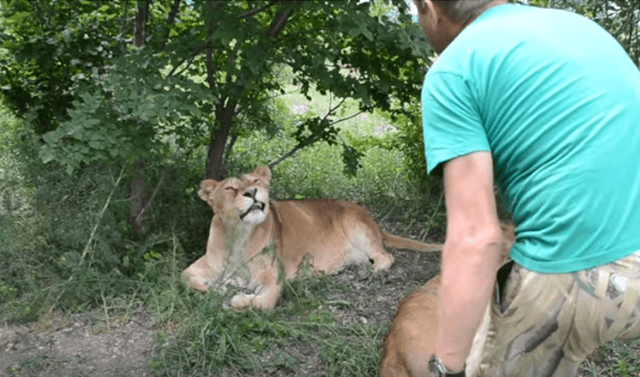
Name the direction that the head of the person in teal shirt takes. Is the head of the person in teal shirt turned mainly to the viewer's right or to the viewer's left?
to the viewer's left

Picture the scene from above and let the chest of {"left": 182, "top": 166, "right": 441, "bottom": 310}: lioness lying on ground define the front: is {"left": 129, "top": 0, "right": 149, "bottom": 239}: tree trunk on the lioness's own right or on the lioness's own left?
on the lioness's own right

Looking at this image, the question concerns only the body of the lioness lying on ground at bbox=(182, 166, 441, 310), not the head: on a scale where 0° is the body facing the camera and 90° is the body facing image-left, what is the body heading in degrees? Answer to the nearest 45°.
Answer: approximately 45°

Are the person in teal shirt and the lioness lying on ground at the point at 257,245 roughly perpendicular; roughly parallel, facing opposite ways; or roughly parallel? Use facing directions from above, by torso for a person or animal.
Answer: roughly perpendicular

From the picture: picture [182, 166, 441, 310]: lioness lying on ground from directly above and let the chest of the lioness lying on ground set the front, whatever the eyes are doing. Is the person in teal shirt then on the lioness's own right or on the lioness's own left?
on the lioness's own left

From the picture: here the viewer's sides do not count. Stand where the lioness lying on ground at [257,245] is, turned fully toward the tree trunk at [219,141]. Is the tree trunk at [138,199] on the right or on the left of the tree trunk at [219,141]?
left

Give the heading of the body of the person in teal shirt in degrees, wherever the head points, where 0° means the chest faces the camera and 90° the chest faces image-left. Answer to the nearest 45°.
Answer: approximately 135°
